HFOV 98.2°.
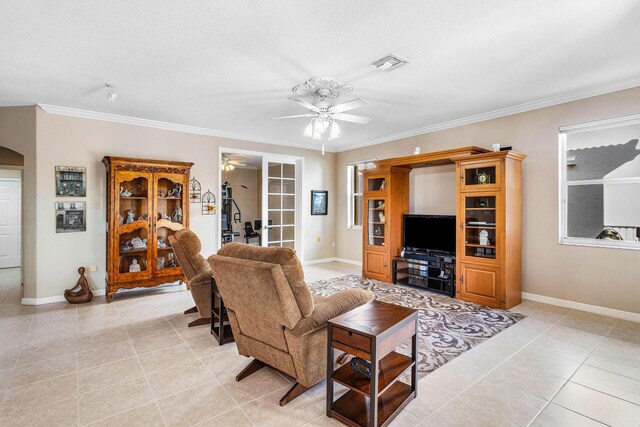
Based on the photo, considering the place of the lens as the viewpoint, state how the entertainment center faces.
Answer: facing the viewer and to the left of the viewer

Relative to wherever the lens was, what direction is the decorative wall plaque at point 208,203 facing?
facing the viewer

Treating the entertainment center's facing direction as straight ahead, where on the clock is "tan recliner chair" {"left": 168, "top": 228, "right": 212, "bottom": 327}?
The tan recliner chair is roughly at 12 o'clock from the entertainment center.

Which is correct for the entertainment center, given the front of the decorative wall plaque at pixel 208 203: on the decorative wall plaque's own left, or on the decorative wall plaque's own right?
on the decorative wall plaque's own left

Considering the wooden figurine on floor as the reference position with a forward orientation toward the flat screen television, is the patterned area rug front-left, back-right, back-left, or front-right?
front-right

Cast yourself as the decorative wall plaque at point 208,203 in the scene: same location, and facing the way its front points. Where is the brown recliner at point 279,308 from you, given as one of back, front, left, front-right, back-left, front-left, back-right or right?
front

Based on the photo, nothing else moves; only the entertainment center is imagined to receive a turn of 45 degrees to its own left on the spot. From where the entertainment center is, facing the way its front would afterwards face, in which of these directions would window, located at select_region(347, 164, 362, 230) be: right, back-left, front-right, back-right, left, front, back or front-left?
back-right

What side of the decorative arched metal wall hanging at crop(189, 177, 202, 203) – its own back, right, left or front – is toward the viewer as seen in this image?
front

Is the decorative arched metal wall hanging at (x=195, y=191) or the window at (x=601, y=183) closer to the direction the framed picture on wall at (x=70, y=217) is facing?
the window

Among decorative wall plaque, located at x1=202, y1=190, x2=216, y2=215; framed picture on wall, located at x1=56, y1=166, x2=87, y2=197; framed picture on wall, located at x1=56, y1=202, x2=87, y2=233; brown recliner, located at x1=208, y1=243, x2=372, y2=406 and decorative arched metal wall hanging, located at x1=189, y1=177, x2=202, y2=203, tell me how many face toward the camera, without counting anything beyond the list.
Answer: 4

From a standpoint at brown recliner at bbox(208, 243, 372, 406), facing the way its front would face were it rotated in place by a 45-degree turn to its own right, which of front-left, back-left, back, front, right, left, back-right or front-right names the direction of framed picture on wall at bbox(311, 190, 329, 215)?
left

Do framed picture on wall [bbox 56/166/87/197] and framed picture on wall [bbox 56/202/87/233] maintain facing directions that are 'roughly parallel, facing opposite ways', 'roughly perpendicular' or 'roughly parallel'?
roughly parallel

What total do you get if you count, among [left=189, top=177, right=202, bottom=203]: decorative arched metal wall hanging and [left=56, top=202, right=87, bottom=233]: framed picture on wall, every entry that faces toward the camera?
2

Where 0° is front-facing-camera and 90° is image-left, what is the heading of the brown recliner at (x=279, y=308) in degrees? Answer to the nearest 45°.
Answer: approximately 225°

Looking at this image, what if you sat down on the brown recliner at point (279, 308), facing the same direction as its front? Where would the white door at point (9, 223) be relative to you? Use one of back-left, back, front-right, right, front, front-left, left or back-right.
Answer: left

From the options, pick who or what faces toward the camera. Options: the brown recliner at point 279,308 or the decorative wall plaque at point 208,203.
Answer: the decorative wall plaque

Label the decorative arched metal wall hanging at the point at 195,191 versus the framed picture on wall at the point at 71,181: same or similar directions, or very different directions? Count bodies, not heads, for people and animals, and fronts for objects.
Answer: same or similar directions

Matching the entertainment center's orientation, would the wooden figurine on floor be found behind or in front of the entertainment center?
in front
